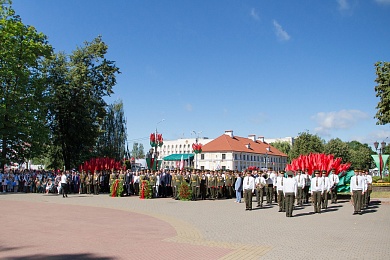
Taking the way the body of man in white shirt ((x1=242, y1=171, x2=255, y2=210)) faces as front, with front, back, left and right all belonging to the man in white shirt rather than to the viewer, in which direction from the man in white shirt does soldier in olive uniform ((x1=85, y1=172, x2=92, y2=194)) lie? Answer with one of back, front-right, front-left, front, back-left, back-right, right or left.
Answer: back-right

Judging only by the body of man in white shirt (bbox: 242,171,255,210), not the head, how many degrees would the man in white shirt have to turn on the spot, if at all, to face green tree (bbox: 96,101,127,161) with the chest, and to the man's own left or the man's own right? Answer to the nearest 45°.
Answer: approximately 135° to the man's own right

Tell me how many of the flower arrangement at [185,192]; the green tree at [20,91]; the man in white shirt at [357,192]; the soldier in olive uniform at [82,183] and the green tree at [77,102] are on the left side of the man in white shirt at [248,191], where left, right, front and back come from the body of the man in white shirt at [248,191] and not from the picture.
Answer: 1

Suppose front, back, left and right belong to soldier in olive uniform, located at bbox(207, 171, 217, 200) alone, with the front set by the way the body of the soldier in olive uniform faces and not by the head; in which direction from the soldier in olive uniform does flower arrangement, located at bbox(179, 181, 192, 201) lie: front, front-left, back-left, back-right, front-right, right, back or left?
front-right

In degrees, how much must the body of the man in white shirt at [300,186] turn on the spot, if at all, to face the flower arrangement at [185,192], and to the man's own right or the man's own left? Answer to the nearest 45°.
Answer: approximately 90° to the man's own right

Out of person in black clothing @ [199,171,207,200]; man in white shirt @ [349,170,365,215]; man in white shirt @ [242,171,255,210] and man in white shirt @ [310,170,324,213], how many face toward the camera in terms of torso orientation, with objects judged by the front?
4

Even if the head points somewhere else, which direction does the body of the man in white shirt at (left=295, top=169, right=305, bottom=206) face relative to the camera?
toward the camera

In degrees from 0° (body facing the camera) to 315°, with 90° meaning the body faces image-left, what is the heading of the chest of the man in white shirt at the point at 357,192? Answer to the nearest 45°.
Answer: approximately 0°

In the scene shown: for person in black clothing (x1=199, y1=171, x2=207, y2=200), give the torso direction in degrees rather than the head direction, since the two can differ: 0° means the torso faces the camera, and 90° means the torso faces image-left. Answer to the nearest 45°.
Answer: approximately 0°

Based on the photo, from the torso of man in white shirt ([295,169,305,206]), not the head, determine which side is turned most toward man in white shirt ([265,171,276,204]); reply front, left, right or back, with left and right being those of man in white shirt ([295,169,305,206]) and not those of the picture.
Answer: right

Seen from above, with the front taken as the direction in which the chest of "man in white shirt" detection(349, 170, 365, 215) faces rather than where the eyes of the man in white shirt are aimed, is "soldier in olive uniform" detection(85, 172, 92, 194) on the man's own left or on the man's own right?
on the man's own right

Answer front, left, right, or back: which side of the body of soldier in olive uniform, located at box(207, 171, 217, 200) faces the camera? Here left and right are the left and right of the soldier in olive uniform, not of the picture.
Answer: front

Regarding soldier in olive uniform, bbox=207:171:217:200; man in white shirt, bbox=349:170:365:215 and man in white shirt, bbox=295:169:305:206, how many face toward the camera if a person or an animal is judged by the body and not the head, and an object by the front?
3
